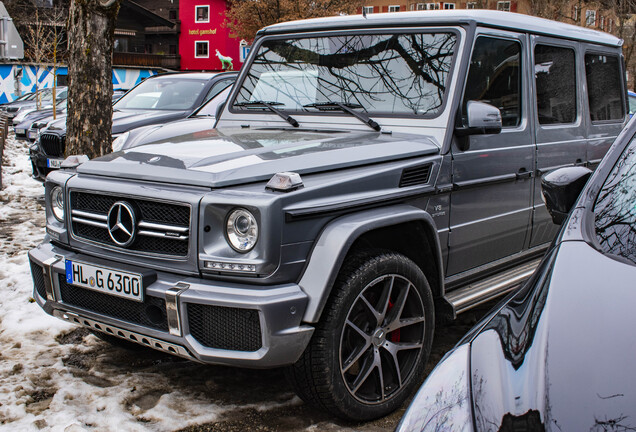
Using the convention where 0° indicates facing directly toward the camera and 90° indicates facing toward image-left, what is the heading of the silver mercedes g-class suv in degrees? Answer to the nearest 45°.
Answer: approximately 45°

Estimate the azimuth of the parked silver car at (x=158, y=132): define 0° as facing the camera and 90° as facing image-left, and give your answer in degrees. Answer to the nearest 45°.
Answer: approximately 45°

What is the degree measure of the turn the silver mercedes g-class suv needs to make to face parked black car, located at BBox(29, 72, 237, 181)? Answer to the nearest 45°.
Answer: approximately 90° to its right

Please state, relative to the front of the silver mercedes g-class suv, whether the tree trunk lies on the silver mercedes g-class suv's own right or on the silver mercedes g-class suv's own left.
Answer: on the silver mercedes g-class suv's own right

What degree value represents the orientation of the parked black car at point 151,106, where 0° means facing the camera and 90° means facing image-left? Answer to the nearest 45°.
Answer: approximately 45°

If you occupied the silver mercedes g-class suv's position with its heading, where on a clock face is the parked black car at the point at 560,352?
The parked black car is roughly at 10 o'clock from the silver mercedes g-class suv.

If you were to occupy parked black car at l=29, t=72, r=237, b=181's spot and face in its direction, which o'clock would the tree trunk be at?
The tree trunk is roughly at 11 o'clock from the parked black car.
